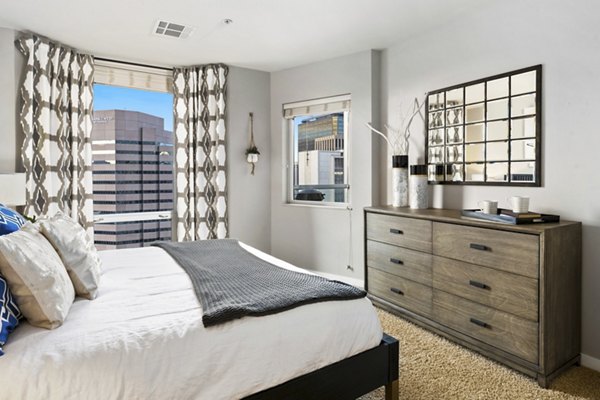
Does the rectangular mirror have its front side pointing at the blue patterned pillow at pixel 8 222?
yes

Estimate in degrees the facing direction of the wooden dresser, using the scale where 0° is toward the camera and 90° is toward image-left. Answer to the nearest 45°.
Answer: approximately 45°

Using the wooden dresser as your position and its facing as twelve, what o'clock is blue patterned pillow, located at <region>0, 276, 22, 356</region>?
The blue patterned pillow is roughly at 12 o'clock from the wooden dresser.

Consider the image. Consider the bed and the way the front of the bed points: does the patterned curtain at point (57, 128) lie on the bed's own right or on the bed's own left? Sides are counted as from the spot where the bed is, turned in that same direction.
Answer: on the bed's own left

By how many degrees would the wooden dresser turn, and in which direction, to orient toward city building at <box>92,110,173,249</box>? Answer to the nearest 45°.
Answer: approximately 45° to its right

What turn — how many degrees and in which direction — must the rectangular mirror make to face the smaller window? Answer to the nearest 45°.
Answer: approximately 90° to its right

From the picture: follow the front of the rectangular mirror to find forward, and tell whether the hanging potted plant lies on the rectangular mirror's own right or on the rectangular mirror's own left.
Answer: on the rectangular mirror's own right
